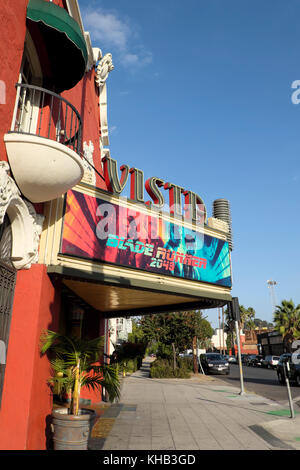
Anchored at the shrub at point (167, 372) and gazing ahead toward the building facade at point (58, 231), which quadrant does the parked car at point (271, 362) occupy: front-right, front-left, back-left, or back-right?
back-left

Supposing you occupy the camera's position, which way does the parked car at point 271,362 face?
facing away from the viewer and to the left of the viewer

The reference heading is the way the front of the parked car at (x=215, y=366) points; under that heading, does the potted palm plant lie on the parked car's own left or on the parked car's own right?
on the parked car's own right
